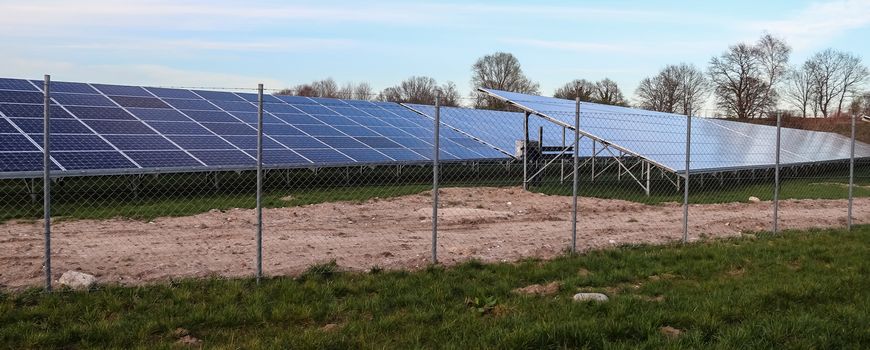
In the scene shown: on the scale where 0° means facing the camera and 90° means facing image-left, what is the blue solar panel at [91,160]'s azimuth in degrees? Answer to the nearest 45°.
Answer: approximately 315°

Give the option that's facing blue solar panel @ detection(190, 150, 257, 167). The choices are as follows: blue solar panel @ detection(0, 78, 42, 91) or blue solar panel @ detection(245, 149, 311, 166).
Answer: blue solar panel @ detection(0, 78, 42, 91)

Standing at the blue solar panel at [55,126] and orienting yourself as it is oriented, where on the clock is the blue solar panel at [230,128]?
the blue solar panel at [230,128] is roughly at 10 o'clock from the blue solar panel at [55,126].

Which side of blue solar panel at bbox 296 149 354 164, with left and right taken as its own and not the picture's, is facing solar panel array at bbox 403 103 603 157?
left

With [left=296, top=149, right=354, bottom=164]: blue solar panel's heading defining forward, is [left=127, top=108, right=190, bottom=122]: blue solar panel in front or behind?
behind

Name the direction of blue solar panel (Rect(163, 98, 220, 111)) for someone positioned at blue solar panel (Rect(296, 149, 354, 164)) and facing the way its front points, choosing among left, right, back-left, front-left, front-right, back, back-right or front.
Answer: back

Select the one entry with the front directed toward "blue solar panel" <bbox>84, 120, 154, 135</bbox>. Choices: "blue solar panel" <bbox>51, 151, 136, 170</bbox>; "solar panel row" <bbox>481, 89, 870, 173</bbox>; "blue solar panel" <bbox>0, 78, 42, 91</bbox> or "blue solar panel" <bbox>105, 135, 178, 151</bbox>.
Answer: "blue solar panel" <bbox>0, 78, 42, 91</bbox>

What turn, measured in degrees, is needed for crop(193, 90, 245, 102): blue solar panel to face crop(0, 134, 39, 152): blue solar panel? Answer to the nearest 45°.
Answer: approximately 90° to its right

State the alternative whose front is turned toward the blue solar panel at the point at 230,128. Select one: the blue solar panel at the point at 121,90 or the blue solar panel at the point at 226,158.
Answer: the blue solar panel at the point at 121,90
